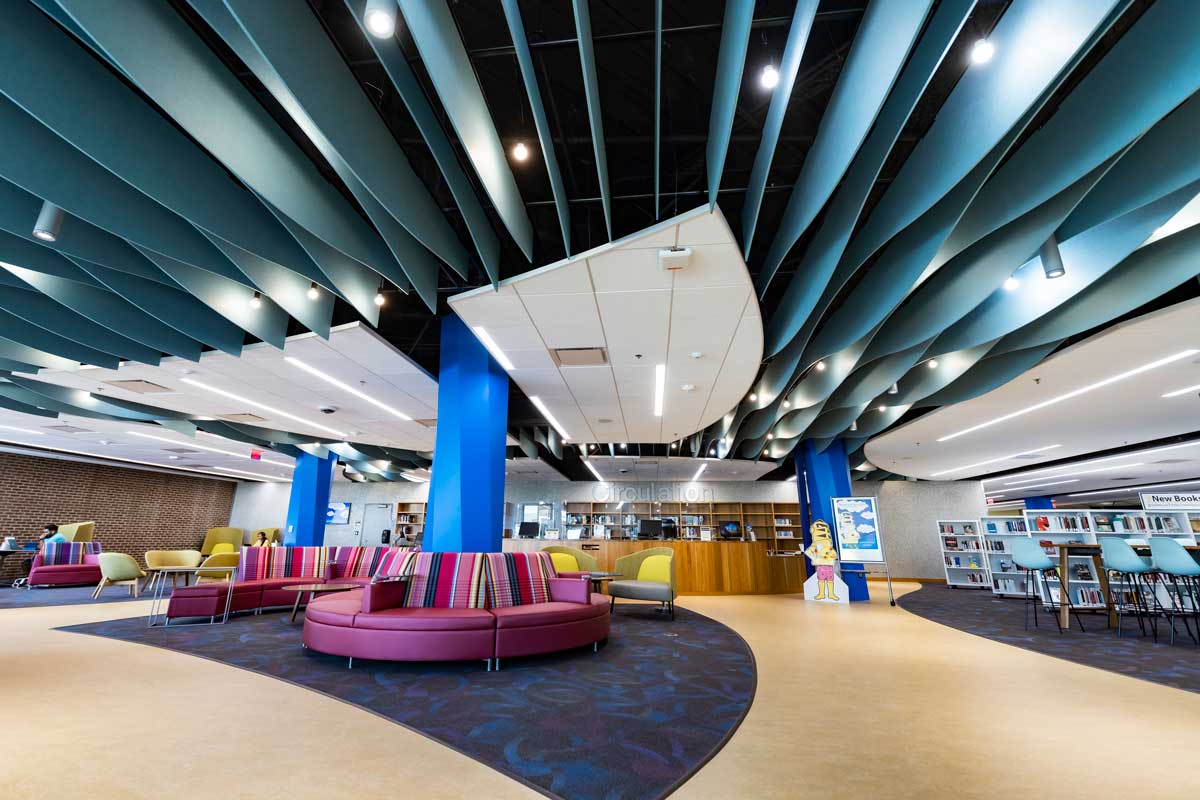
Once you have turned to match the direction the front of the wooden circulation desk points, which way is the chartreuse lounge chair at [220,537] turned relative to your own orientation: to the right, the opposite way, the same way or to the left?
the same way

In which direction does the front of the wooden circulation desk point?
toward the camera

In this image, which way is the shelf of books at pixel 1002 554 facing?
toward the camera

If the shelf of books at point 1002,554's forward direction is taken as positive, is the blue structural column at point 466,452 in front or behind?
in front

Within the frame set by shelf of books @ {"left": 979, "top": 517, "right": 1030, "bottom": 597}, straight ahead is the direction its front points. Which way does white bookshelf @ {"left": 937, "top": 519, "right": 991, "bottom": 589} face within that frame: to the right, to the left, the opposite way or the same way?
the same way

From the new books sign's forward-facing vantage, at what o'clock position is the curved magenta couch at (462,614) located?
The curved magenta couch is roughly at 1 o'clock from the new books sign.

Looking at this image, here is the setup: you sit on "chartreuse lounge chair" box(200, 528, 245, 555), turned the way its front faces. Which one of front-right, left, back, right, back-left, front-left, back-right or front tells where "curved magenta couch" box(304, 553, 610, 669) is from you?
front-left

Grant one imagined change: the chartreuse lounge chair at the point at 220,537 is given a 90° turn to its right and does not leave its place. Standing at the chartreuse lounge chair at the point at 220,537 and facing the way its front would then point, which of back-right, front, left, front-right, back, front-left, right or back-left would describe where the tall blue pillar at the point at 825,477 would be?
back

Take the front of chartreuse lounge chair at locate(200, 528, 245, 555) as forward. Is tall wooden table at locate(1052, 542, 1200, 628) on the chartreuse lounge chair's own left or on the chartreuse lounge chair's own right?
on the chartreuse lounge chair's own left

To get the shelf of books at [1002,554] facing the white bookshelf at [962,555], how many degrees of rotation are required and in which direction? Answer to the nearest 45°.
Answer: approximately 135° to its right
